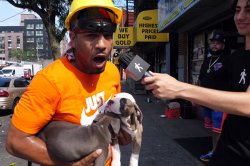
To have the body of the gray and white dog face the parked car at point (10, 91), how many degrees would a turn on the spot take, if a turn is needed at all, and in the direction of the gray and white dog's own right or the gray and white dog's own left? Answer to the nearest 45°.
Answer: approximately 90° to the gray and white dog's own left

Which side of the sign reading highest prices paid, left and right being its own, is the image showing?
front

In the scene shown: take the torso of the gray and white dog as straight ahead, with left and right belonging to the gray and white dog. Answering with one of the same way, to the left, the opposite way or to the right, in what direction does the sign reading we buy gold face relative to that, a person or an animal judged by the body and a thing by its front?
to the right

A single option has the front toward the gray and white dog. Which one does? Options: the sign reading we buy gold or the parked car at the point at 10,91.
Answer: the sign reading we buy gold

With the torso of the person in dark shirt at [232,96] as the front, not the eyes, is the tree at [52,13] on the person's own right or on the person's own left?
on the person's own right

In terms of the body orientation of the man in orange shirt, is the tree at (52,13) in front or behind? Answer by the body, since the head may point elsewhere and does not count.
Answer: behind

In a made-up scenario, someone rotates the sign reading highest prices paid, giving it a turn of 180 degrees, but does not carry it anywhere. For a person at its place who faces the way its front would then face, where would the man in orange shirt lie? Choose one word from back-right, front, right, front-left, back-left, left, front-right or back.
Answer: back

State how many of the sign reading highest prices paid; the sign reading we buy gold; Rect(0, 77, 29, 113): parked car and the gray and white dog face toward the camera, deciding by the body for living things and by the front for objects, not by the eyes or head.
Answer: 2

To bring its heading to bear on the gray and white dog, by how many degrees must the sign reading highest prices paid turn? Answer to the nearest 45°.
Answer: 0° — it already faces it

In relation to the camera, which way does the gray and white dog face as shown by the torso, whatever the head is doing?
to the viewer's right

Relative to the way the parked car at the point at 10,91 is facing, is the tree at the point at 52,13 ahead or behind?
ahead

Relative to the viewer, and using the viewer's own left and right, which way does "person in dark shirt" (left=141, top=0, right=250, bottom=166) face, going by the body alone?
facing the viewer and to the left of the viewer

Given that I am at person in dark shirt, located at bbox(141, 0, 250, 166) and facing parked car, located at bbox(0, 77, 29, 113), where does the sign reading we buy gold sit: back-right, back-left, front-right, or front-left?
front-right

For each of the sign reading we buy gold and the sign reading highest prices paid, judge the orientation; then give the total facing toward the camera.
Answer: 2

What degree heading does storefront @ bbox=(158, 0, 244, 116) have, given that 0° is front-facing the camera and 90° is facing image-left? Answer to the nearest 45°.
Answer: approximately 45°

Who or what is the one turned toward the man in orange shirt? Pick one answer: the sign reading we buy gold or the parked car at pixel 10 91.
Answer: the sign reading we buy gold

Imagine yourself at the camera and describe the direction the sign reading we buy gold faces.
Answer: facing the viewer

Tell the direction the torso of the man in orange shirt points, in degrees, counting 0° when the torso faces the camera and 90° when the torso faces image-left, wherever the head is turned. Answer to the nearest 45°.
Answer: approximately 315°
